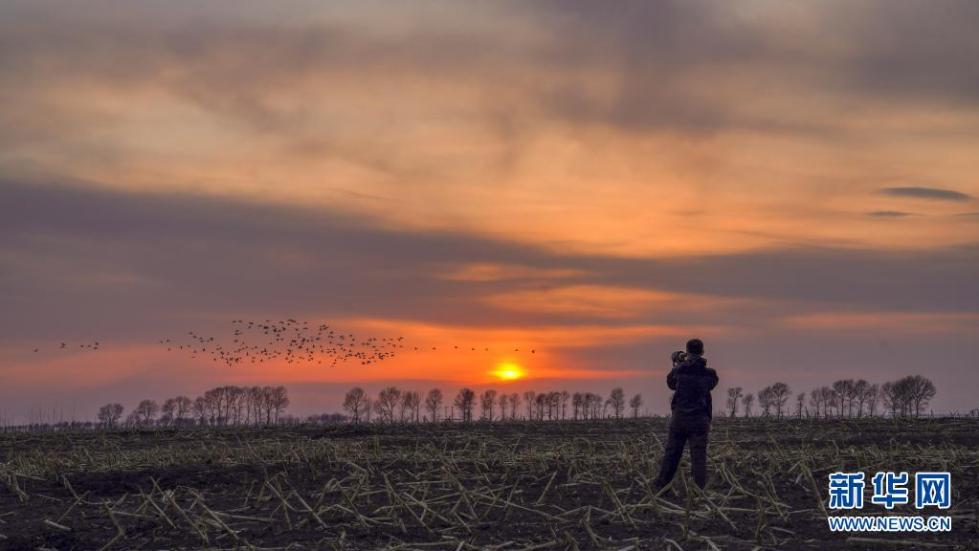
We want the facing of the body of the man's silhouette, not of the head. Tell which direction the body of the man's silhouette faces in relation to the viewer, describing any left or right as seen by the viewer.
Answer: facing away from the viewer and to the left of the viewer
